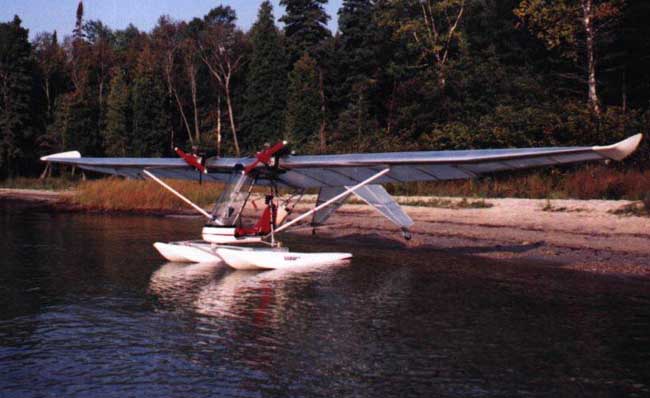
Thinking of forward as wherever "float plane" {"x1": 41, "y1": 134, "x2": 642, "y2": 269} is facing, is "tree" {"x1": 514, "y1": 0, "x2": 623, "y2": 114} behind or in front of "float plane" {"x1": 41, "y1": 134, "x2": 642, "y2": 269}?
behind

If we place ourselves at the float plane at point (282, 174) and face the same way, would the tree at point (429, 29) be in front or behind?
behind

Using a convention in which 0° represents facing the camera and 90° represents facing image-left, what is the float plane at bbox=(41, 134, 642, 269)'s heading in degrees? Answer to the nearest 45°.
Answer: approximately 45°
